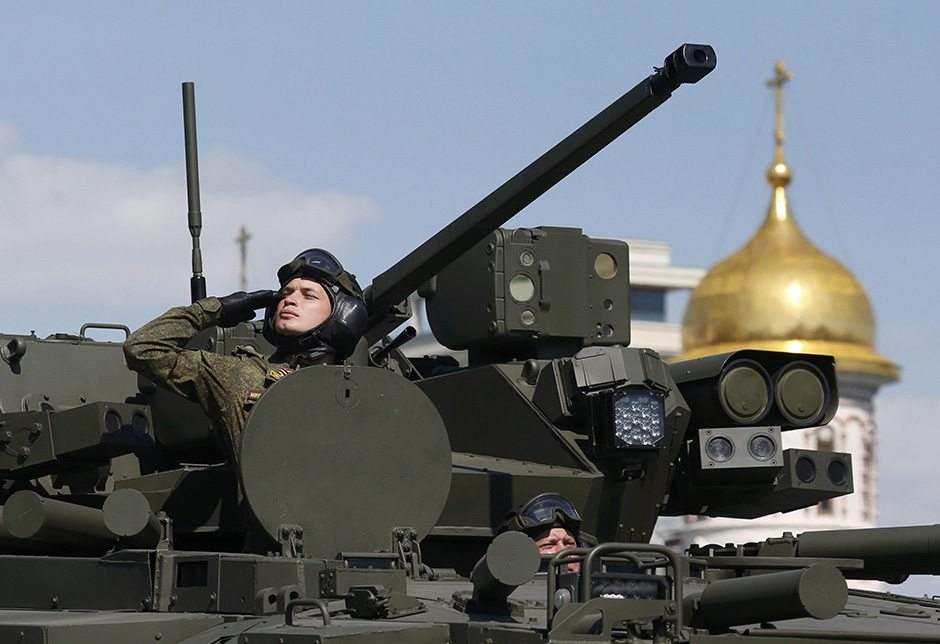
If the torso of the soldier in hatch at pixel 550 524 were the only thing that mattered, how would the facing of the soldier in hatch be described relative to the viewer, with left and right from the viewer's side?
facing the viewer and to the right of the viewer

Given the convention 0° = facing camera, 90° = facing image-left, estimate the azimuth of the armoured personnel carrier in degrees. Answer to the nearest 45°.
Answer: approximately 315°

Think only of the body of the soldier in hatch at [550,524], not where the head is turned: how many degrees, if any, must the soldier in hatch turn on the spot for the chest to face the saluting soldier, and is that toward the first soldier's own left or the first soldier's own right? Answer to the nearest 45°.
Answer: approximately 135° to the first soldier's own right
